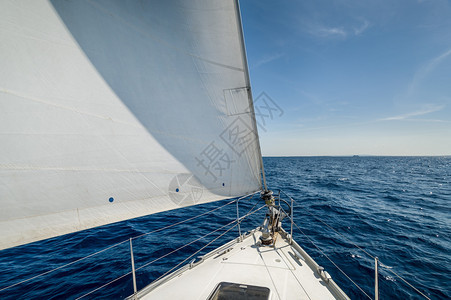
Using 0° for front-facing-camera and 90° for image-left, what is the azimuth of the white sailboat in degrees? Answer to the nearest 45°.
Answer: approximately 180°
